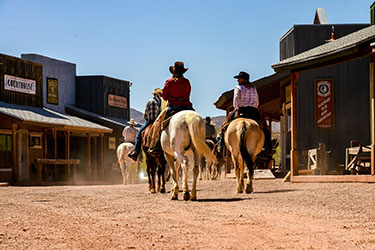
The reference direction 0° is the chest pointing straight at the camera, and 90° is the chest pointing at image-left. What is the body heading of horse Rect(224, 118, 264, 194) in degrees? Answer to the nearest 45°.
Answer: approximately 180°

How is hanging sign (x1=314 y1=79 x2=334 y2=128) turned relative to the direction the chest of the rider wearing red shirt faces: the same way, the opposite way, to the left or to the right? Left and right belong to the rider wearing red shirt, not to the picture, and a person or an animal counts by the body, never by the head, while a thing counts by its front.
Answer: the opposite way

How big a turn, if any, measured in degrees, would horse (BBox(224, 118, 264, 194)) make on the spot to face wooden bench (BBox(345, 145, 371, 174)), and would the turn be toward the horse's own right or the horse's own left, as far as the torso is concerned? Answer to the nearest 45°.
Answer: approximately 45° to the horse's own right

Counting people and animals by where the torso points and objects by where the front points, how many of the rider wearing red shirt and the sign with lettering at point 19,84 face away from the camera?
1

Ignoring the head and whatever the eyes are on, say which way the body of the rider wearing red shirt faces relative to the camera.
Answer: away from the camera

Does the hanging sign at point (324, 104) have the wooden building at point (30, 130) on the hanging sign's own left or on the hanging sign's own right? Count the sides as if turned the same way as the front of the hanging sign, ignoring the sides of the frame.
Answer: on the hanging sign's own right

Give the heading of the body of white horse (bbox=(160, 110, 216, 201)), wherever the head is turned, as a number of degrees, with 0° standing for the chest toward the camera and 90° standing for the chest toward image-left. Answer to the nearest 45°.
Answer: approximately 180°
